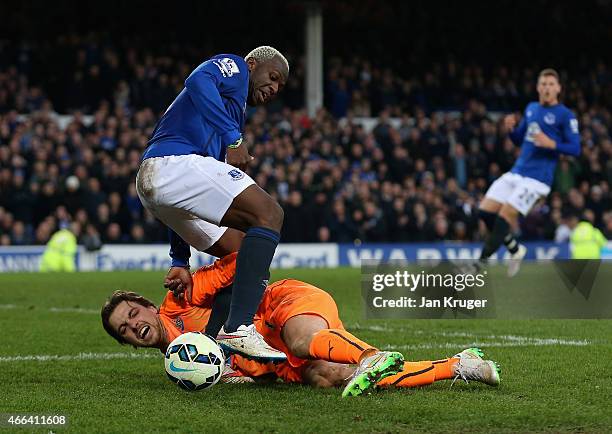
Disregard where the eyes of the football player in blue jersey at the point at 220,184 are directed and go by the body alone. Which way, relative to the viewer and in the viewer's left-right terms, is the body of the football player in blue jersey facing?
facing to the right of the viewer

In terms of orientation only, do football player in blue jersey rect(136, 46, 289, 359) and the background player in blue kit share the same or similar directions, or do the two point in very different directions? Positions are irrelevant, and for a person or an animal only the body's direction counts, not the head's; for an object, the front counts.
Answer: very different directions

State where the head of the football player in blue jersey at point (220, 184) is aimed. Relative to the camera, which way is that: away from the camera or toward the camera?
toward the camera

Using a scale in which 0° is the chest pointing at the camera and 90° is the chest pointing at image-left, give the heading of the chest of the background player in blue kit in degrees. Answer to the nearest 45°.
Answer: approximately 45°

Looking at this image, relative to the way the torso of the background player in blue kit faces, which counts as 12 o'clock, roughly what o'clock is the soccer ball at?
The soccer ball is roughly at 11 o'clock from the background player in blue kit.

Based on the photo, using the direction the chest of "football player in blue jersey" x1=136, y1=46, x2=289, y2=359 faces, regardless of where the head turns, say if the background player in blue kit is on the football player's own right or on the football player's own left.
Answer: on the football player's own left

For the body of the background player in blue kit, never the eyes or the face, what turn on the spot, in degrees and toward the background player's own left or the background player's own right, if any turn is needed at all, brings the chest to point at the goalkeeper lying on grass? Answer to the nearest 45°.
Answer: approximately 45° to the background player's own left
